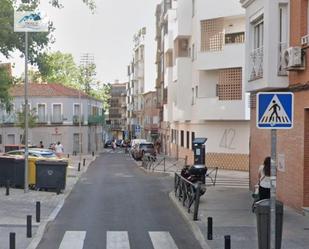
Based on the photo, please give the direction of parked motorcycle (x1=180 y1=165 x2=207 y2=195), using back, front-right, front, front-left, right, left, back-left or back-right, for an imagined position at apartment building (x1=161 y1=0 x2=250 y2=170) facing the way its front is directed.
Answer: front-left

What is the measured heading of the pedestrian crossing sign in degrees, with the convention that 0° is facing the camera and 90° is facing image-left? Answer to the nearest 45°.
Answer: approximately 0°

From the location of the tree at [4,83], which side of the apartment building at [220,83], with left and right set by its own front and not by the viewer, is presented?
front

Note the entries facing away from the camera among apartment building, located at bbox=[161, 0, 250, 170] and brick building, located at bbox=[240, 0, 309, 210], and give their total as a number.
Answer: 0

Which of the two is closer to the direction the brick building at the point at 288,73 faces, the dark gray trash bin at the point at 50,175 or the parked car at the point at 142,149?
the dark gray trash bin

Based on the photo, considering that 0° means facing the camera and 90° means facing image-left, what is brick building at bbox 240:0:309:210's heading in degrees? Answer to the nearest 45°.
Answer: approximately 45°

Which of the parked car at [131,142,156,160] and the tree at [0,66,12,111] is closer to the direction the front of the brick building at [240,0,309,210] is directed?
the tree

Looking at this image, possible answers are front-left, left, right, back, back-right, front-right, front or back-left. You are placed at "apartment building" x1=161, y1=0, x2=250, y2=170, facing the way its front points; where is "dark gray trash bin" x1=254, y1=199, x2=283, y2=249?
front-left

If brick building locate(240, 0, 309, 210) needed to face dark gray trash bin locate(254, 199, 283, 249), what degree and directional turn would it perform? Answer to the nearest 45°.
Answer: approximately 45° to its left

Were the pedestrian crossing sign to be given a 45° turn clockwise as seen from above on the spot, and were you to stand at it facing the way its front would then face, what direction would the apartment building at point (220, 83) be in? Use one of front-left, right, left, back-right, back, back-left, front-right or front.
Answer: back-right
